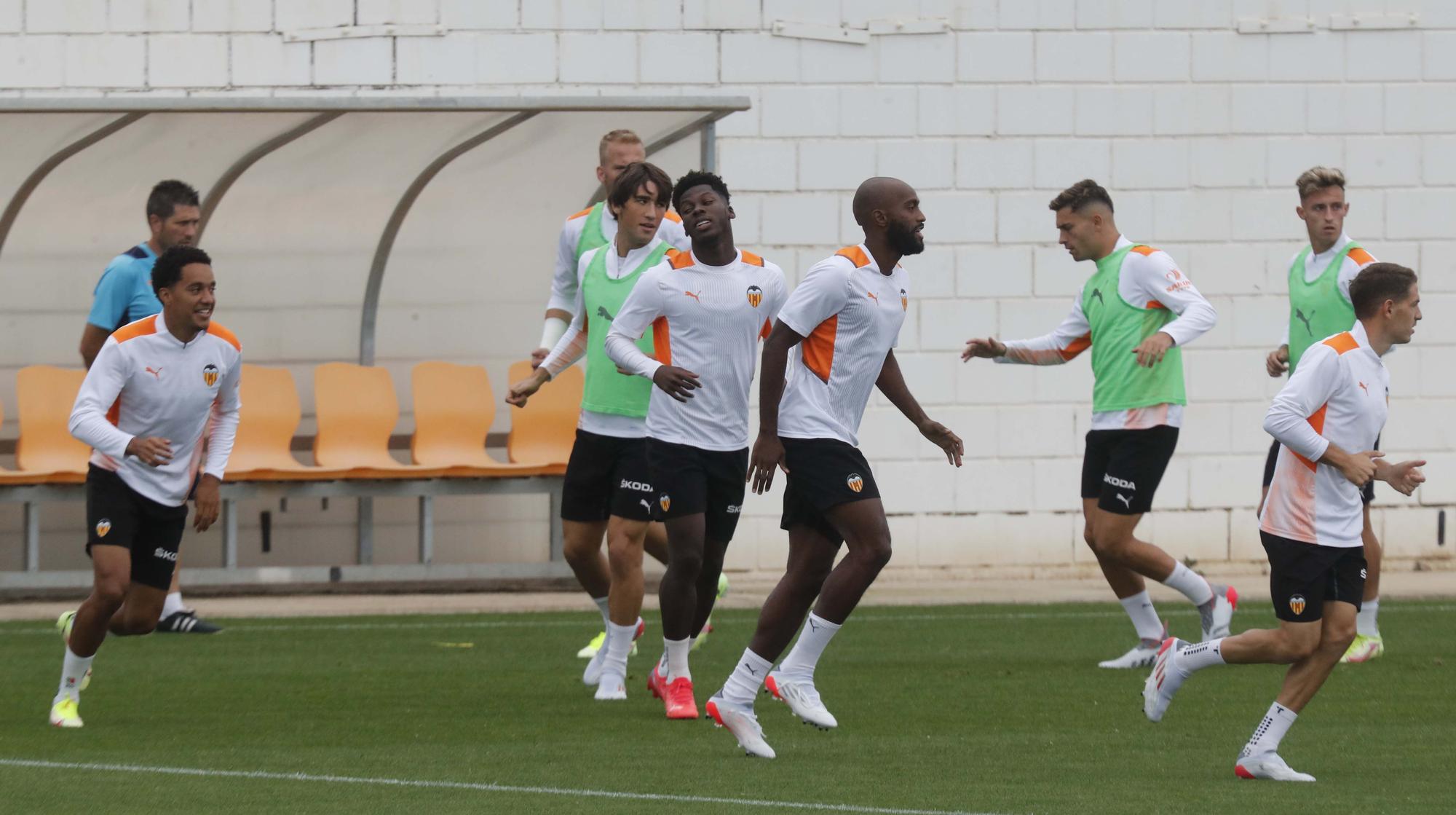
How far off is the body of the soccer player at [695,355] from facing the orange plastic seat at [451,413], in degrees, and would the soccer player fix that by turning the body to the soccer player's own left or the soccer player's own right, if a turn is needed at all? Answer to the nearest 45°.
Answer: approximately 180°

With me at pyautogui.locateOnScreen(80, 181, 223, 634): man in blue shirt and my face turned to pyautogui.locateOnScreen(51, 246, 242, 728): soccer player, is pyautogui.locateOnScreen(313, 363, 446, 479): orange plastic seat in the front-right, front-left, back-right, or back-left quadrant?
back-left

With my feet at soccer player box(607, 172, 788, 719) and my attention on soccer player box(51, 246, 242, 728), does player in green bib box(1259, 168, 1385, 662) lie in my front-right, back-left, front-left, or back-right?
back-right

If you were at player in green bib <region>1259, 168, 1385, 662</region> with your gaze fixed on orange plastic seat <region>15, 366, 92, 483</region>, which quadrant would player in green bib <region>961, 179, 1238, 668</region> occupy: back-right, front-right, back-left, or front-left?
front-left

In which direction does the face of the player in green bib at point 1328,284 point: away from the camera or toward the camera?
toward the camera

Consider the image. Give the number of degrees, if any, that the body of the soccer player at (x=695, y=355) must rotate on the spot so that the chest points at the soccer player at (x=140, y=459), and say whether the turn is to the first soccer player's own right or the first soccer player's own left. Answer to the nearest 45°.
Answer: approximately 90° to the first soccer player's own right

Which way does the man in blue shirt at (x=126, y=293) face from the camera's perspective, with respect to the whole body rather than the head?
to the viewer's right

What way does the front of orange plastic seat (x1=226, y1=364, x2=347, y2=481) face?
toward the camera

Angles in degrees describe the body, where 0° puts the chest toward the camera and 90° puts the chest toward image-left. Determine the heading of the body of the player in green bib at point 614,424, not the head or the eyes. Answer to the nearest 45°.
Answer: approximately 0°

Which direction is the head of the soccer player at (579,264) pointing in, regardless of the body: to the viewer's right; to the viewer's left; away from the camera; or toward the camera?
toward the camera

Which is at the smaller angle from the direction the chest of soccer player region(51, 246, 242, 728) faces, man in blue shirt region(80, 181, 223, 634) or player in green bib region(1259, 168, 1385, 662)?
the player in green bib

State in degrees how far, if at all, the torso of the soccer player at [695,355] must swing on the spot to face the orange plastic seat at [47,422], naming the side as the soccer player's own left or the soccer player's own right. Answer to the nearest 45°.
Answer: approximately 135° to the soccer player's own right

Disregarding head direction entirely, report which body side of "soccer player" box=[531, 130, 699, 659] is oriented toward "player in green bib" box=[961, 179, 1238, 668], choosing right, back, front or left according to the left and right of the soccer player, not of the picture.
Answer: left

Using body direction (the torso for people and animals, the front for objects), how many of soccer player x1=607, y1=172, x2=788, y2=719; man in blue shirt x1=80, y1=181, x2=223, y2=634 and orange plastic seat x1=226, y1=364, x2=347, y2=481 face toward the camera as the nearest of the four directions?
2

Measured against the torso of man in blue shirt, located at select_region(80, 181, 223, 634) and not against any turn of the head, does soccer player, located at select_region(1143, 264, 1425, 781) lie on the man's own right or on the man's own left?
on the man's own right

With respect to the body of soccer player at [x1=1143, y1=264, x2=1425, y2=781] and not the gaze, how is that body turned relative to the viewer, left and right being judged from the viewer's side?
facing to the right of the viewer
